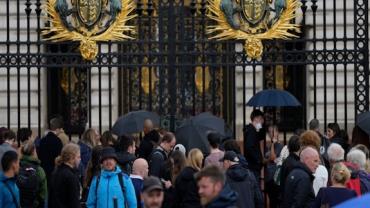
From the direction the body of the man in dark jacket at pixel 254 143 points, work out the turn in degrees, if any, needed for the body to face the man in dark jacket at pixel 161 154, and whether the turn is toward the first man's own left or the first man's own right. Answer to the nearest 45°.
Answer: approximately 90° to the first man's own right

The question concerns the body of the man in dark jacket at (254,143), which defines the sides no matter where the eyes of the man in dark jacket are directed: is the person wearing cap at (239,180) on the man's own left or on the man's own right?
on the man's own right

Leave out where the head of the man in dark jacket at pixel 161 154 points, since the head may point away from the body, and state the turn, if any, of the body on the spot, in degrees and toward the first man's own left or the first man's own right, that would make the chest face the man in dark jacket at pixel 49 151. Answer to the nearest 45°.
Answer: approximately 135° to the first man's own left

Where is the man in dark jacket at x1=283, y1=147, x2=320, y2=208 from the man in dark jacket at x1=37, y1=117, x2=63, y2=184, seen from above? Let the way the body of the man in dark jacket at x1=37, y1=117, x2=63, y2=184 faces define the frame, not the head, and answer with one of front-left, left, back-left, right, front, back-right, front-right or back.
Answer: right

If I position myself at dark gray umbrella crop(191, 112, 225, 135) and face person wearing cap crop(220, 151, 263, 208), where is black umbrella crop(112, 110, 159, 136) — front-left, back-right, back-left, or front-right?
back-right

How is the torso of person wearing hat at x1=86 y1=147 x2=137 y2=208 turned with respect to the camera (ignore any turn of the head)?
toward the camera

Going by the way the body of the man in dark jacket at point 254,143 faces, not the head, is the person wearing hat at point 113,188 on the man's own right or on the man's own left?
on the man's own right
